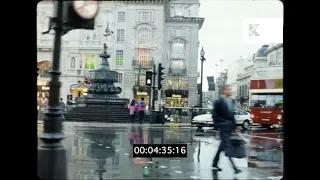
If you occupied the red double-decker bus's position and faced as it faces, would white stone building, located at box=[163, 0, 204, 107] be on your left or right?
on your right

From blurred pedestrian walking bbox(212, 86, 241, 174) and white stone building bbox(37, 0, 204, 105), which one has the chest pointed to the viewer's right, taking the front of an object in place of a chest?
the blurred pedestrian walking

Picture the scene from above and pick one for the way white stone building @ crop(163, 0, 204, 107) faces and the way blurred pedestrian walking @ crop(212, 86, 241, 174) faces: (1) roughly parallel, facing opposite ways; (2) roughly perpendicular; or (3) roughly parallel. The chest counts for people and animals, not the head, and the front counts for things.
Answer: roughly perpendicular

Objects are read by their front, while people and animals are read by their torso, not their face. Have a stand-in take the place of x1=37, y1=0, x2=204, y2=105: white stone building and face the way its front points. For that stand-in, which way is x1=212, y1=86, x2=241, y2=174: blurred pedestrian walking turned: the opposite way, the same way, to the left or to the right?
to the left

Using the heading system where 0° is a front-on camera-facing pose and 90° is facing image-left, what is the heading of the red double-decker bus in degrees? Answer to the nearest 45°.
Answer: approximately 0°

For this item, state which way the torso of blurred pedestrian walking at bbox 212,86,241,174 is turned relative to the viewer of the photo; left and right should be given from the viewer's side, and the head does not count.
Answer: facing to the right of the viewer

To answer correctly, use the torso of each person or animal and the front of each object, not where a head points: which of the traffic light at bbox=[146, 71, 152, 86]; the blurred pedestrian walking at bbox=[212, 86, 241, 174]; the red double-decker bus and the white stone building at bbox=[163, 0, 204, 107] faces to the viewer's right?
the blurred pedestrian walking
